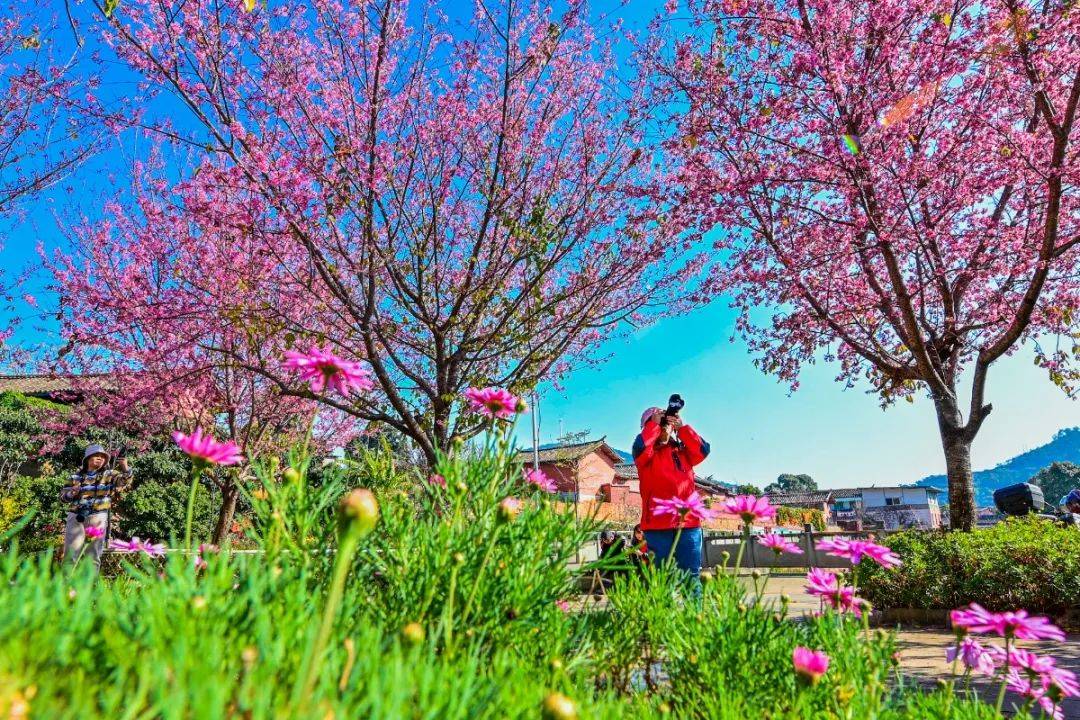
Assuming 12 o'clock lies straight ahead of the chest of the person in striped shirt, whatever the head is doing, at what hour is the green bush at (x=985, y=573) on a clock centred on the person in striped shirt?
The green bush is roughly at 10 o'clock from the person in striped shirt.

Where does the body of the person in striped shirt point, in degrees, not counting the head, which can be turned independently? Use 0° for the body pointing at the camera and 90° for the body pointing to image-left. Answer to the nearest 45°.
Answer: approximately 0°

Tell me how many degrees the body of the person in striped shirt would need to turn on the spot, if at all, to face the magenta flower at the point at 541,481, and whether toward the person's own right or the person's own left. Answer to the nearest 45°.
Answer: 0° — they already face it

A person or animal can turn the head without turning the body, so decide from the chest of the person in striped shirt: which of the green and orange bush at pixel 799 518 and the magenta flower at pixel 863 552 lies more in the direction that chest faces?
the magenta flower

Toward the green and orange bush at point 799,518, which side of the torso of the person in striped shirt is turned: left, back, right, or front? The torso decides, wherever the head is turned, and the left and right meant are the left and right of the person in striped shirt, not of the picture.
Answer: left

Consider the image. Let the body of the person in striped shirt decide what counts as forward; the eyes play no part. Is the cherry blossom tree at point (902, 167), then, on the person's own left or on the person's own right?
on the person's own left

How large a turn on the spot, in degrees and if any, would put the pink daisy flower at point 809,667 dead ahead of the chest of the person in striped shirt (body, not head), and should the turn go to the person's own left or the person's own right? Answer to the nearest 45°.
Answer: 0° — they already face it

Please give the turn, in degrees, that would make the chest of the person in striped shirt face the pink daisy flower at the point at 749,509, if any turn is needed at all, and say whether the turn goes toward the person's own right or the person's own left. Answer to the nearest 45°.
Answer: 0° — they already face it

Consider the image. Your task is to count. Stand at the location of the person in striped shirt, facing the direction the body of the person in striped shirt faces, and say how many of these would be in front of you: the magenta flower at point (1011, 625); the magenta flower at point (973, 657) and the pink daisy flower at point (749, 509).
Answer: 3

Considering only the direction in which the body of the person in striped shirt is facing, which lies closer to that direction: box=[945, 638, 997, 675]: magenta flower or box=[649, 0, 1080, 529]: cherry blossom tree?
the magenta flower
